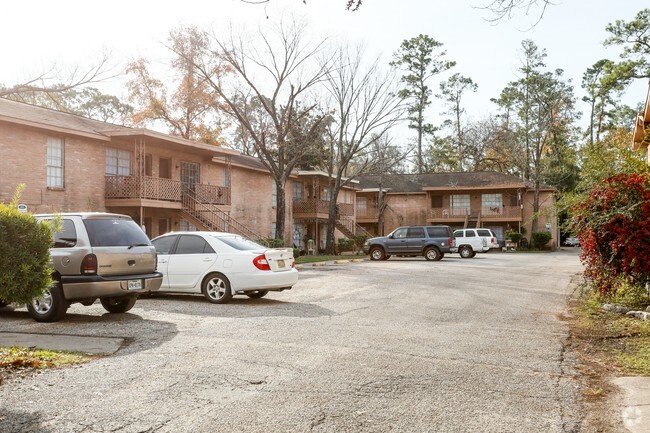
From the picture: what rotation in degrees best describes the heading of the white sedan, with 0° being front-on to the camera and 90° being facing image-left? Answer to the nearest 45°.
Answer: approximately 135°

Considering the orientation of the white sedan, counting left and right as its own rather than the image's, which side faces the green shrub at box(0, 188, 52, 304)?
left

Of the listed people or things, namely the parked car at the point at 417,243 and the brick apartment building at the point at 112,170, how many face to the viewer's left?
1

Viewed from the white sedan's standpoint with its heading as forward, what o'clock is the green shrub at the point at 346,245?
The green shrub is roughly at 2 o'clock from the white sedan.

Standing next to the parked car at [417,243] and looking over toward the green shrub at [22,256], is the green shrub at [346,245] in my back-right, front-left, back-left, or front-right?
back-right

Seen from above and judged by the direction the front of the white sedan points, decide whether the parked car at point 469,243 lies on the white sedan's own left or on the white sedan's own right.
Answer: on the white sedan's own right

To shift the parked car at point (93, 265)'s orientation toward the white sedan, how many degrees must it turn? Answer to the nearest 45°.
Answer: approximately 90° to its right

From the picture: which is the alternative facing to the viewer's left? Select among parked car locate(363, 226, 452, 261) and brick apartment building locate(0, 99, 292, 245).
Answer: the parked car

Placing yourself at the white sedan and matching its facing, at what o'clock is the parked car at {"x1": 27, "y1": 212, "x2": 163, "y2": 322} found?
The parked car is roughly at 9 o'clock from the white sedan.

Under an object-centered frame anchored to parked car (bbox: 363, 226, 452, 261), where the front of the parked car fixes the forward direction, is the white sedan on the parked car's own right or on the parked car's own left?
on the parked car's own left

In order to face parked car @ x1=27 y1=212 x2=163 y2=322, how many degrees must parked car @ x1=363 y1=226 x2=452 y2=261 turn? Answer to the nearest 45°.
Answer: approximately 90° to its left

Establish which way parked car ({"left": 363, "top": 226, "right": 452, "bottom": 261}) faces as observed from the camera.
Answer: facing to the left of the viewer

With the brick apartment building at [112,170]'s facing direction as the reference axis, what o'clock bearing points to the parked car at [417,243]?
The parked car is roughly at 10 o'clock from the brick apartment building.

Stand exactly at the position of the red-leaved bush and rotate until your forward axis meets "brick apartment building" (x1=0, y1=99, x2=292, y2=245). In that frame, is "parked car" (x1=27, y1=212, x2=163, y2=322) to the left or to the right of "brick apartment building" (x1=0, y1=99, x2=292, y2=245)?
left
